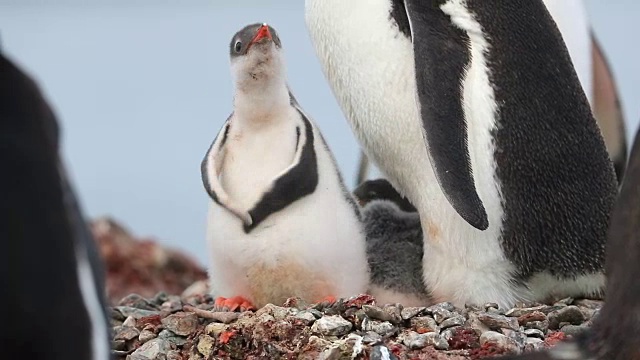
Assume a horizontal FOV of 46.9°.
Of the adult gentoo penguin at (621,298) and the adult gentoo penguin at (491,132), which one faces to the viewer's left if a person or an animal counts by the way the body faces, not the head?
the adult gentoo penguin at (491,132)

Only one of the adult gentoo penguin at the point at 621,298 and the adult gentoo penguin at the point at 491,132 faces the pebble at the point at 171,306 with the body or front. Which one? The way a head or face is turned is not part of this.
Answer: the adult gentoo penguin at the point at 491,132

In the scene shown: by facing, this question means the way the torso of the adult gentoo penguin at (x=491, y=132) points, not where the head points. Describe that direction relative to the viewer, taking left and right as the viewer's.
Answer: facing to the left of the viewer
